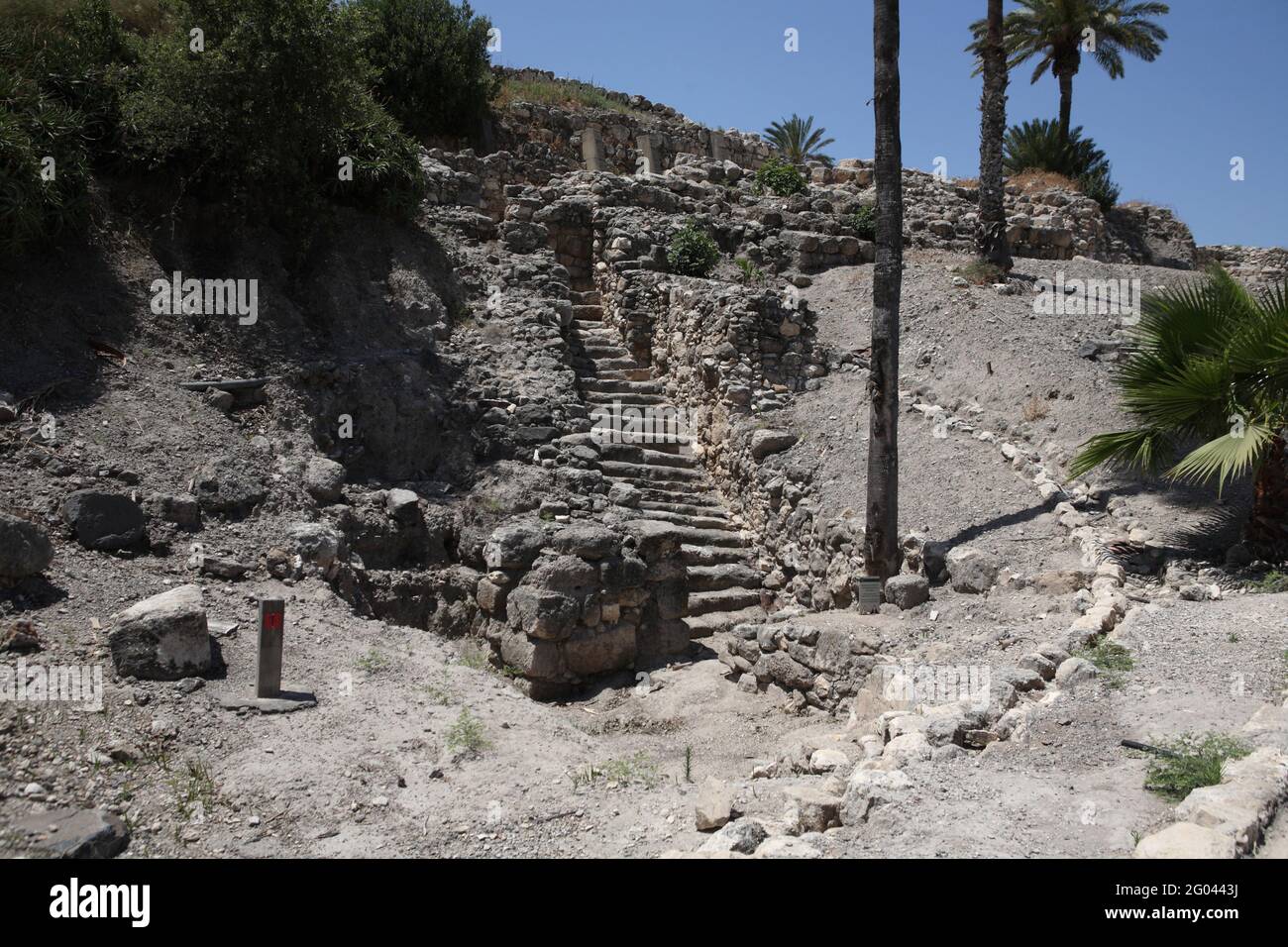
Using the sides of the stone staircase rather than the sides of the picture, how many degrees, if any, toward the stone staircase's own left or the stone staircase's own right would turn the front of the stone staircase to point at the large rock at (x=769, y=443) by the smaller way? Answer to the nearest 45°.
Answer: approximately 90° to the stone staircase's own left

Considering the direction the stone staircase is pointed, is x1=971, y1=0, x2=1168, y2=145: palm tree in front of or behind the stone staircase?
behind

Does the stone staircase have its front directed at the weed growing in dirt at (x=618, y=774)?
yes

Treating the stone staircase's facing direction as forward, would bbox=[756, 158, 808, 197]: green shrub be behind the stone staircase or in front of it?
behind

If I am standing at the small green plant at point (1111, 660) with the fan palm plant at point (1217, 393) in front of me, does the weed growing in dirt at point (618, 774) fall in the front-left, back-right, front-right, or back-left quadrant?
back-left

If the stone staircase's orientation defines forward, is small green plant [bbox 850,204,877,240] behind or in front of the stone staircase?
behind

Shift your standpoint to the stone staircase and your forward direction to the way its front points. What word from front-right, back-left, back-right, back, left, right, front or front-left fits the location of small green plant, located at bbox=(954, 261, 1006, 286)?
back-left

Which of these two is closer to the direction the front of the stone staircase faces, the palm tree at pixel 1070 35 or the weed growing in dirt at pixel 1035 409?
the weed growing in dirt

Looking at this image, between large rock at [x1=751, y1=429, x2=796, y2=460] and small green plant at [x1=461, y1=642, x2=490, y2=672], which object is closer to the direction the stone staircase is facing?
the small green plant

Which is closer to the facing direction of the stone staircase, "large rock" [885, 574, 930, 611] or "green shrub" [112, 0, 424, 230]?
the large rock

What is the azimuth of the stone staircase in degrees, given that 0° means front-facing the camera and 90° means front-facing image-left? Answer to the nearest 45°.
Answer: approximately 0°

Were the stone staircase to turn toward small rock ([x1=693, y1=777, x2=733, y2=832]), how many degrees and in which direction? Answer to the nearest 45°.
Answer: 0° — it already faces it

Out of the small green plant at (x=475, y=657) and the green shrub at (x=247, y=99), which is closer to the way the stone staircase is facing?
the small green plant
